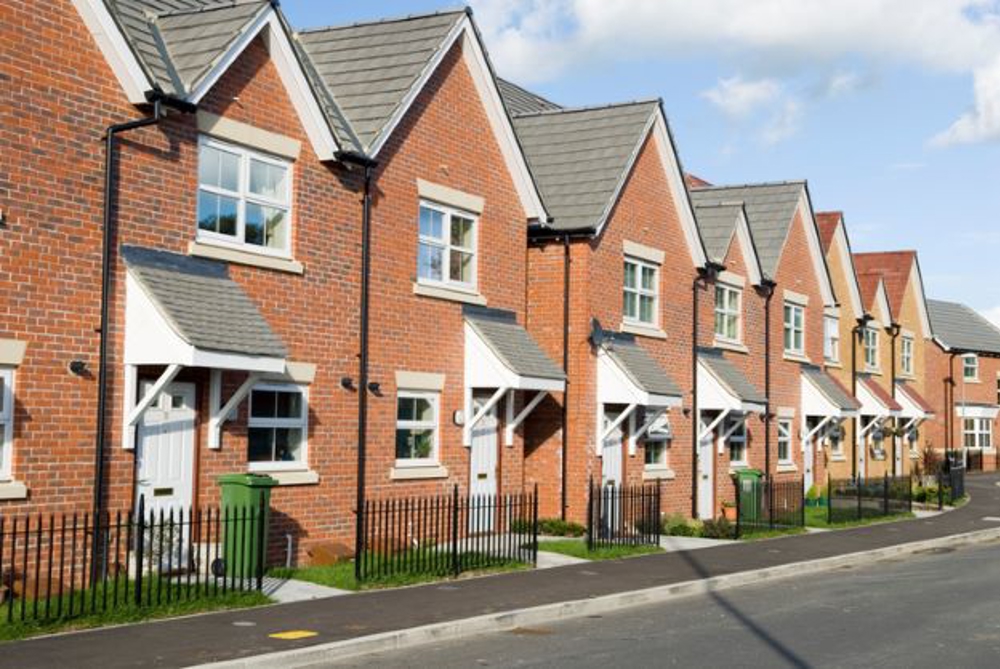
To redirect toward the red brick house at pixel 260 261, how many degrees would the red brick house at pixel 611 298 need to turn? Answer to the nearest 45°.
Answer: approximately 90° to its right

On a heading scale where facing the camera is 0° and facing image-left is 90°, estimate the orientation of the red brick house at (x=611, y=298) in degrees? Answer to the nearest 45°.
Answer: approximately 315°

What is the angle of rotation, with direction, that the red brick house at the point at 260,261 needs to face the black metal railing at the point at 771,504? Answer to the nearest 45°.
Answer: approximately 90° to its left

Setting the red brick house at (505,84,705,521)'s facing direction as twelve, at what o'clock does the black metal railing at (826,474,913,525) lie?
The black metal railing is roughly at 9 o'clock from the red brick house.

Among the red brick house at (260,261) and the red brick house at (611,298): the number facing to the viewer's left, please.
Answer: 0

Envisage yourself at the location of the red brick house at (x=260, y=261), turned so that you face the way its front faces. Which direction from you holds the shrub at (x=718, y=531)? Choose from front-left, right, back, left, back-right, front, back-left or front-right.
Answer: left

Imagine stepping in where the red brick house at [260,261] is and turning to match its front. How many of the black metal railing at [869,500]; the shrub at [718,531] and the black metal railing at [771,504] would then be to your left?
3

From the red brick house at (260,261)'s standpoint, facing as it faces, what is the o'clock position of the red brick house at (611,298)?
the red brick house at (611,298) is roughly at 9 o'clock from the red brick house at (260,261).

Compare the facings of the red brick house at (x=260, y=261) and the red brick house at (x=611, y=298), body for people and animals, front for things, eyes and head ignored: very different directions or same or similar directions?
same or similar directions

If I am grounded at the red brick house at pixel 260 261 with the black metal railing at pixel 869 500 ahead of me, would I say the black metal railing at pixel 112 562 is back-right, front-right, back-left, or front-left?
back-right

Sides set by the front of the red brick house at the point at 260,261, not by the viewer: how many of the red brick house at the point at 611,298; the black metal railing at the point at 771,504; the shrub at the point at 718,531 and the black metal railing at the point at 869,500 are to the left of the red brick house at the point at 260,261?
4

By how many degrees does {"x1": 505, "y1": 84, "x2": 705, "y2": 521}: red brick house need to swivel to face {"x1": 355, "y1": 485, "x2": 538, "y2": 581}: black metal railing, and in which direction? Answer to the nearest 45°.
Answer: approximately 45° to its right

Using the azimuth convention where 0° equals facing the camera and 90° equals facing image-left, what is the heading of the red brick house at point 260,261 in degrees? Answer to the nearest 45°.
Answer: approximately 315°

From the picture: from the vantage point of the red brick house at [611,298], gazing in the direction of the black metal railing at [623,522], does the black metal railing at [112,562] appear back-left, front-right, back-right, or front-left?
front-right
